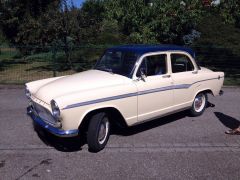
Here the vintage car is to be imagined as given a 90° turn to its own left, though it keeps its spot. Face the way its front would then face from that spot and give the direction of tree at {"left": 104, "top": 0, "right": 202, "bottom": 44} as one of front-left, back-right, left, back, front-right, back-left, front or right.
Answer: back-left

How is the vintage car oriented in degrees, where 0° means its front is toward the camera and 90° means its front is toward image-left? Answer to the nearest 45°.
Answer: approximately 45°

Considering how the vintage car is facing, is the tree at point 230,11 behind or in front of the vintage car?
behind

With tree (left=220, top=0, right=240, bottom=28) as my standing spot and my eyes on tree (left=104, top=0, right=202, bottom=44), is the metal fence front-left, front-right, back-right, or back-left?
front-left
